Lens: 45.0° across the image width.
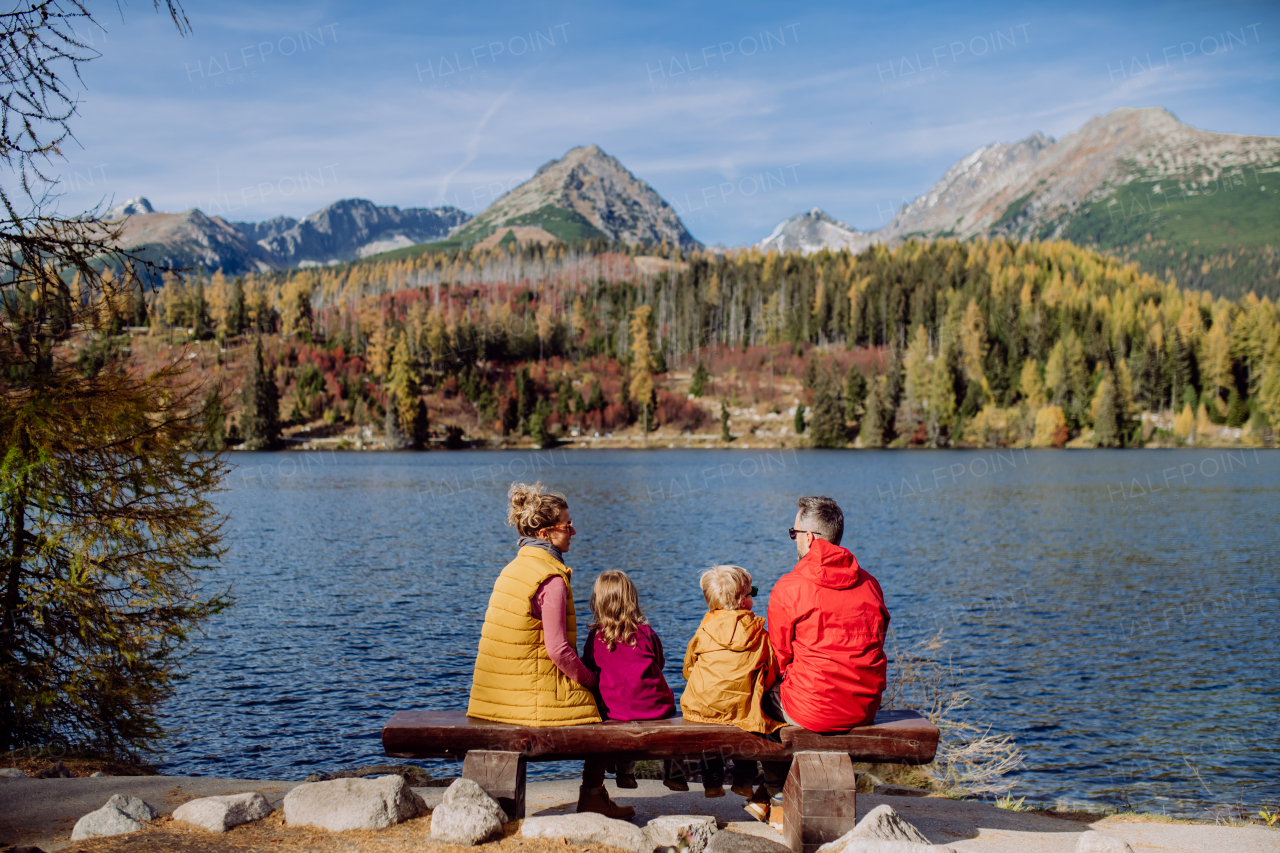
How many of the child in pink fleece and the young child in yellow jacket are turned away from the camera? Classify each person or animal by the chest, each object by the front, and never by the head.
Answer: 2

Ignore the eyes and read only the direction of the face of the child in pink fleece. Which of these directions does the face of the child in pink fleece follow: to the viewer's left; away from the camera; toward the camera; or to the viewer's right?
away from the camera

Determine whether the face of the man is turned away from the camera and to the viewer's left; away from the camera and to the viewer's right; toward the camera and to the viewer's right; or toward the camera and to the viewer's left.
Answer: away from the camera and to the viewer's left

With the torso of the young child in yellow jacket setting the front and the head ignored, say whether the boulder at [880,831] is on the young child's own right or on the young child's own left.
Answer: on the young child's own right

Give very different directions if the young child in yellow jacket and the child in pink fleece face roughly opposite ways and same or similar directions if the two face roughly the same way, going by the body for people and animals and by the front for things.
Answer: same or similar directions

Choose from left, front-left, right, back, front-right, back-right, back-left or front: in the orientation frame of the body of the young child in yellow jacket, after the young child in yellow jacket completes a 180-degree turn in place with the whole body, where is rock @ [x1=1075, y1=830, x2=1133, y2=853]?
left

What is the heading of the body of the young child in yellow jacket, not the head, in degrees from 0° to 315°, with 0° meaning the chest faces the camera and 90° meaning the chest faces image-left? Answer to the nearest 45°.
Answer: approximately 180°

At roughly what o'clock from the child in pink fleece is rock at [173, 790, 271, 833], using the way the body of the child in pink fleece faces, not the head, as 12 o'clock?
The rock is roughly at 9 o'clock from the child in pink fleece.

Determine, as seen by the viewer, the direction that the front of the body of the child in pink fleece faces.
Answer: away from the camera

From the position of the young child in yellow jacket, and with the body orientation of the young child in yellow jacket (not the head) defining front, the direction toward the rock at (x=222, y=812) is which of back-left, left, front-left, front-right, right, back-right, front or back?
left

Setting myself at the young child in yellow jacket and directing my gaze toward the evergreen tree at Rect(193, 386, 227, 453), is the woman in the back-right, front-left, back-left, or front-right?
front-left

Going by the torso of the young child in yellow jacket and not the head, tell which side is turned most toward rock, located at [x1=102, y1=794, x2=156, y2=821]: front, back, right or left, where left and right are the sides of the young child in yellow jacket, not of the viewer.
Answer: left
